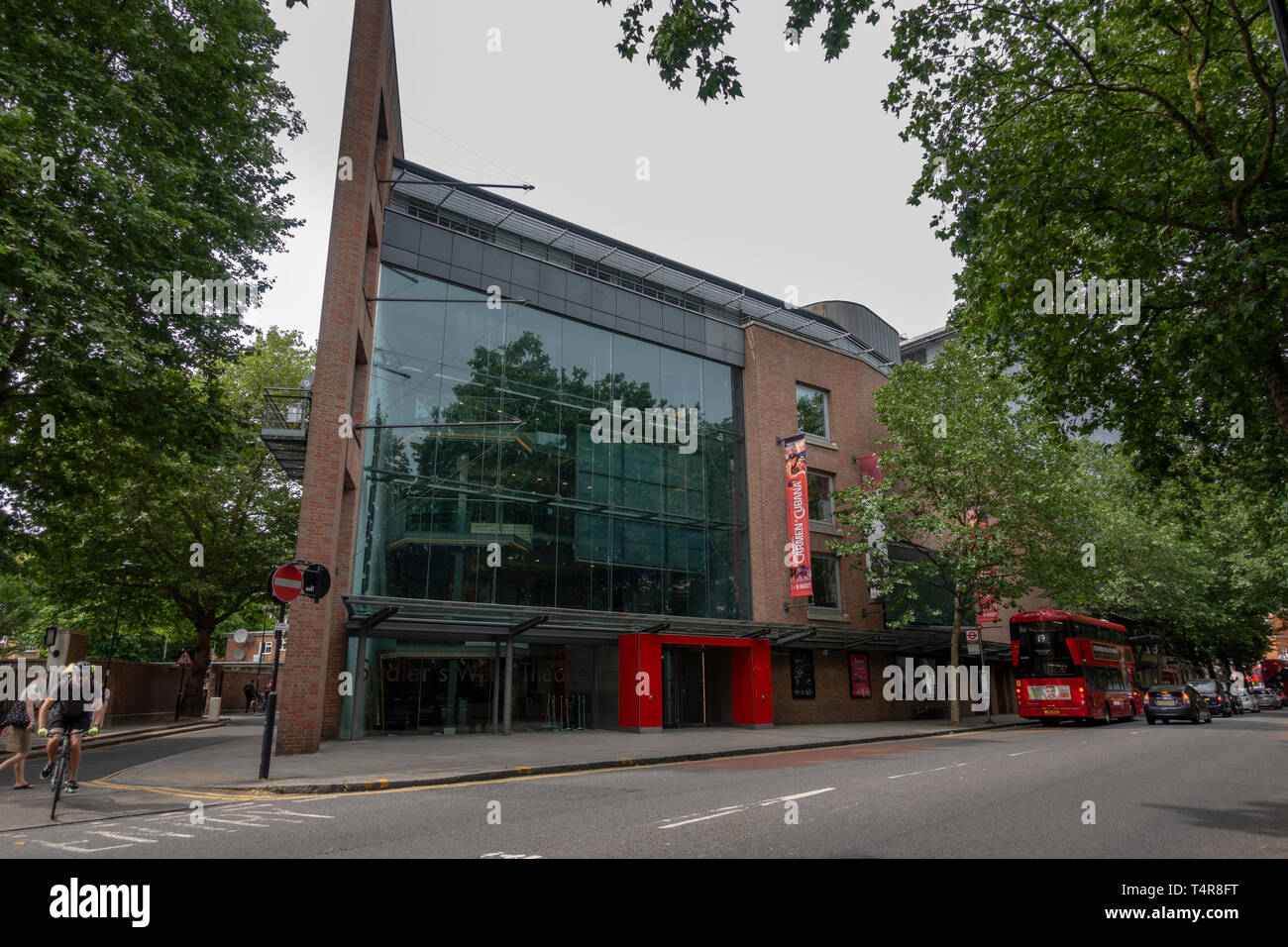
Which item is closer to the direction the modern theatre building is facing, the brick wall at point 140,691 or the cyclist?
the cyclist

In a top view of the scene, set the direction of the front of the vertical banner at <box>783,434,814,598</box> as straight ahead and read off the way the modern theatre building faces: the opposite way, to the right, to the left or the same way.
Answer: to the left

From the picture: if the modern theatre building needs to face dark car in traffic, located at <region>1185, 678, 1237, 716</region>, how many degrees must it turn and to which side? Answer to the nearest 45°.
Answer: approximately 90° to its left

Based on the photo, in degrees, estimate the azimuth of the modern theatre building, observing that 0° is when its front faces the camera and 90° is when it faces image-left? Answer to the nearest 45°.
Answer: approximately 315°
